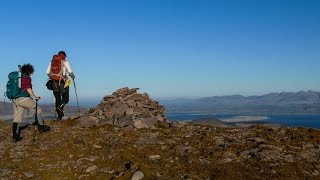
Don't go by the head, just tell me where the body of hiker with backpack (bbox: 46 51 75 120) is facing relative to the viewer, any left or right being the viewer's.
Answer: facing away from the viewer and to the right of the viewer

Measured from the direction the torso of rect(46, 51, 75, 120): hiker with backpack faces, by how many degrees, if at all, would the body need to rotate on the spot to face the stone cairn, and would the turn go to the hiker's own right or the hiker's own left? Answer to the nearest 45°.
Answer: approximately 45° to the hiker's own right

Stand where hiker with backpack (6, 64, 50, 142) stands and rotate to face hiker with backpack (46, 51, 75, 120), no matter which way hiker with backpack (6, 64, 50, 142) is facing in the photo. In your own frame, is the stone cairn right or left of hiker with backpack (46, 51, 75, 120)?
right

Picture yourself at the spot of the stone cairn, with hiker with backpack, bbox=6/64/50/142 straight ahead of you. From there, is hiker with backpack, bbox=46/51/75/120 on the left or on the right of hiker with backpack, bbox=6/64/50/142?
right

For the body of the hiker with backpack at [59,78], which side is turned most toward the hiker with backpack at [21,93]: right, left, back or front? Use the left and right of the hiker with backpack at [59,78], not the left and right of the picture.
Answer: back

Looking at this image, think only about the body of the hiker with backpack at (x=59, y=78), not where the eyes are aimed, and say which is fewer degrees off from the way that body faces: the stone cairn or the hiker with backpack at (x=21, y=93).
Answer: the stone cairn
